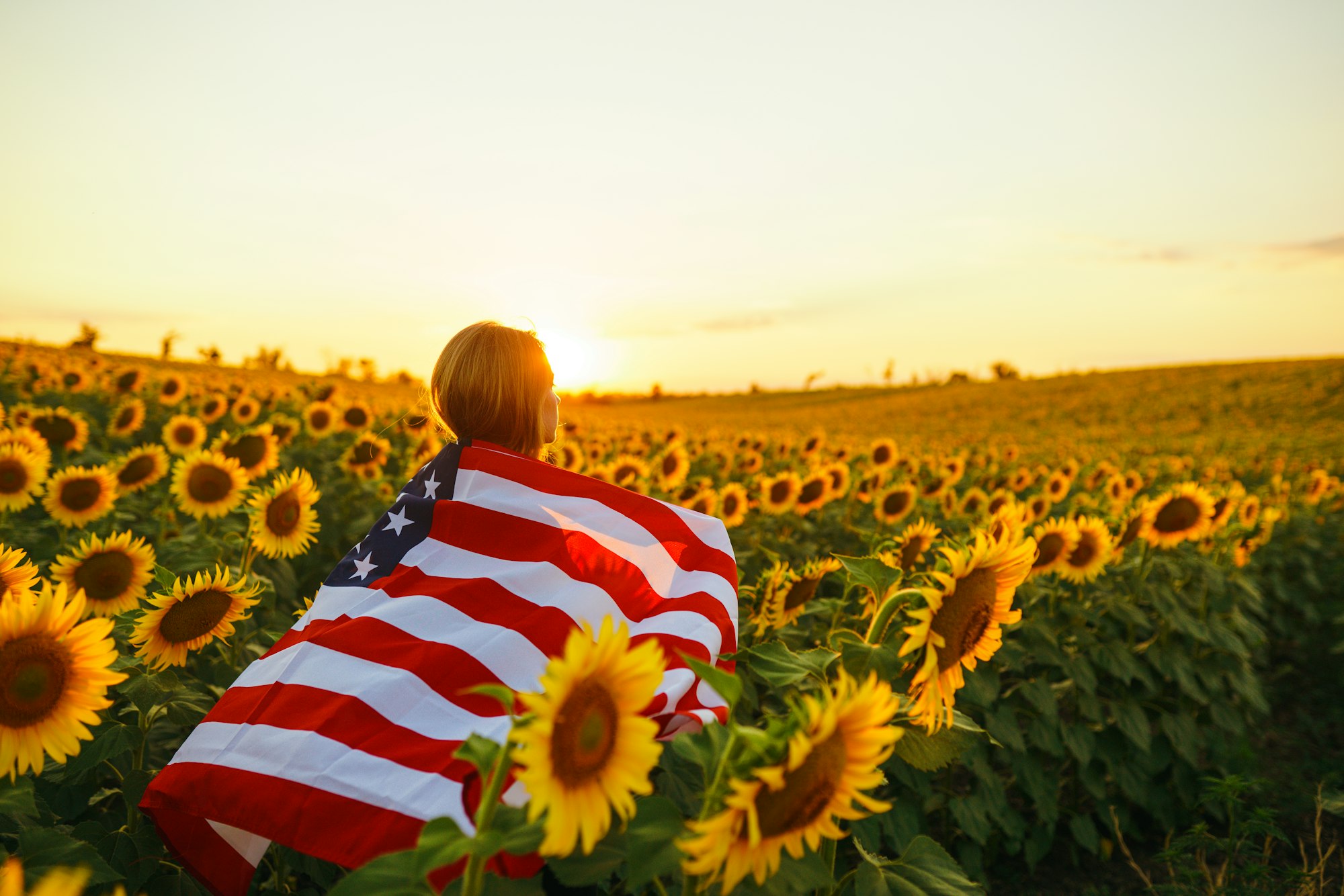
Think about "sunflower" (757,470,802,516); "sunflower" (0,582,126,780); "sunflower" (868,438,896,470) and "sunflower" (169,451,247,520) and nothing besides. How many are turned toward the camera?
4

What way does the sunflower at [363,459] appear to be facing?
toward the camera

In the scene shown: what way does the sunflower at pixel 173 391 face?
toward the camera

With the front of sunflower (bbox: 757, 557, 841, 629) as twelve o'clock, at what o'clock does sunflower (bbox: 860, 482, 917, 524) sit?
sunflower (bbox: 860, 482, 917, 524) is roughly at 8 o'clock from sunflower (bbox: 757, 557, 841, 629).

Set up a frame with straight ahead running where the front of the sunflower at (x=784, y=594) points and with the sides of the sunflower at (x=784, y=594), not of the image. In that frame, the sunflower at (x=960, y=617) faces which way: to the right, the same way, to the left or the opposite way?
the same way

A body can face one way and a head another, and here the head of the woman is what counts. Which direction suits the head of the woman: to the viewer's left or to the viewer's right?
to the viewer's right

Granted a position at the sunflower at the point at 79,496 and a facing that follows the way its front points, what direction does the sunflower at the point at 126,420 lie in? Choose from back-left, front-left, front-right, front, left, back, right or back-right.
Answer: back

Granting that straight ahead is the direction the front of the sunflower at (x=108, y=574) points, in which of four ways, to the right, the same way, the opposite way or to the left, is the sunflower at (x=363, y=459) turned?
the same way

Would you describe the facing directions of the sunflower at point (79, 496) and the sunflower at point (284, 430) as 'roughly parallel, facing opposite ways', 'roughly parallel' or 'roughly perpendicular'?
roughly parallel

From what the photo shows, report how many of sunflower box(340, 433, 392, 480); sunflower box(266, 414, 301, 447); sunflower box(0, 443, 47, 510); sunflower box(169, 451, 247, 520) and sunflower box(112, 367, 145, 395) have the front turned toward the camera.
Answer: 5

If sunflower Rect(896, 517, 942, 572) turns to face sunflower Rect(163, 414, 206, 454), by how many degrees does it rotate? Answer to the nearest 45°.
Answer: approximately 135° to its right

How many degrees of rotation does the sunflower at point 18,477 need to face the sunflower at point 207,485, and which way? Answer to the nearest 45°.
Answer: approximately 45° to its left

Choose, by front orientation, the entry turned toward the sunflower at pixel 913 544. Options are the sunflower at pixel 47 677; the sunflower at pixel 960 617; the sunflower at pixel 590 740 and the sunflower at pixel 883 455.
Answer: the sunflower at pixel 883 455

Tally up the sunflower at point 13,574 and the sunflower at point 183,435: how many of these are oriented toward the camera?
2

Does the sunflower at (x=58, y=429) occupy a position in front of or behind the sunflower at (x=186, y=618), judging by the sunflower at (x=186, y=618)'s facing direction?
behind

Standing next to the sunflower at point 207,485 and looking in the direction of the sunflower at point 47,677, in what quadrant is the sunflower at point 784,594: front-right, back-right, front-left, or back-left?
front-left

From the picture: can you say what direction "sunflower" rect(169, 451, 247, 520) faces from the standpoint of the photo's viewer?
facing the viewer
